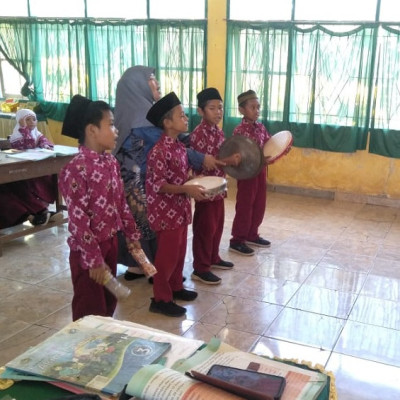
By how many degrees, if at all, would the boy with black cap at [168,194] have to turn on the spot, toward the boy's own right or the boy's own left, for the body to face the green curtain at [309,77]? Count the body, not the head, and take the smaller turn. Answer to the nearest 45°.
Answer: approximately 45° to the boy's own left

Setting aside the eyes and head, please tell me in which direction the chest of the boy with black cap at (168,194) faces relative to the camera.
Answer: to the viewer's right

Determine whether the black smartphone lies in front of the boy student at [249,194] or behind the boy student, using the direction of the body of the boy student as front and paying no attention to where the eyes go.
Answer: in front

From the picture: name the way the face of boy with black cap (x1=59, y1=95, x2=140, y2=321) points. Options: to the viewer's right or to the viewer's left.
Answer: to the viewer's right
